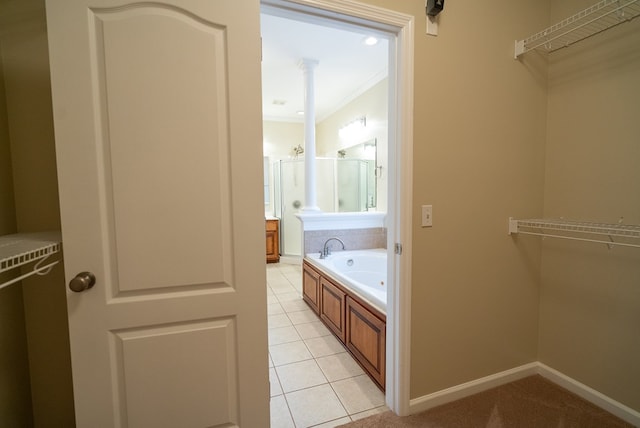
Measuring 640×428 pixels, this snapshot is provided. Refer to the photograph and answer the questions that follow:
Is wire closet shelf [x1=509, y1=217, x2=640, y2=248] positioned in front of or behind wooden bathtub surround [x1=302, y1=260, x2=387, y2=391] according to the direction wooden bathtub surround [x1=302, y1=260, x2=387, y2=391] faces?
behind

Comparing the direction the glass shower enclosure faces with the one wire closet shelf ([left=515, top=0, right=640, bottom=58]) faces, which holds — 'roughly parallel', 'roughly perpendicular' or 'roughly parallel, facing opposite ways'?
roughly perpendicular

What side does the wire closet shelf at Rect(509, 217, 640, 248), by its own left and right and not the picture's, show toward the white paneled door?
front

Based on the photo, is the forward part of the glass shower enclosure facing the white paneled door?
yes

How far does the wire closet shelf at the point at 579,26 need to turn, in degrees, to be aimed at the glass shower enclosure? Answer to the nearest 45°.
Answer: approximately 90° to its right

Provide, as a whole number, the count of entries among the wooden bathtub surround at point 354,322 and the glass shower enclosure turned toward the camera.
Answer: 1

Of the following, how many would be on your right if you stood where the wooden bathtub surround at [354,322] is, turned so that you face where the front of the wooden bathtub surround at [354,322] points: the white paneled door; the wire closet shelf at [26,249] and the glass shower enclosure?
1

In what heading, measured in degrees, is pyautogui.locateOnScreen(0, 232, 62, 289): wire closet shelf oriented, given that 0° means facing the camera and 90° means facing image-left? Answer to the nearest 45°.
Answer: approximately 315°

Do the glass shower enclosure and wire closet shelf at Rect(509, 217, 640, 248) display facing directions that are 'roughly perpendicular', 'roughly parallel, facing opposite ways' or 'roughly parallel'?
roughly perpendicular

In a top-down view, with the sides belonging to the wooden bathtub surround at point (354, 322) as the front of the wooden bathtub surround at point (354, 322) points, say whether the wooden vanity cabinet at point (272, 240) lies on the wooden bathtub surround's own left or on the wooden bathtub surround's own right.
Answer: on the wooden bathtub surround's own right

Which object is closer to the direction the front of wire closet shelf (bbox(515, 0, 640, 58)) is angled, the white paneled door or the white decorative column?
the white paneled door

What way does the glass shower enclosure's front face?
toward the camera

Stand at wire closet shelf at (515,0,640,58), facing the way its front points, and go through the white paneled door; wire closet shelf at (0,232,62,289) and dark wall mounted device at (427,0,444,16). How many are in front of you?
3

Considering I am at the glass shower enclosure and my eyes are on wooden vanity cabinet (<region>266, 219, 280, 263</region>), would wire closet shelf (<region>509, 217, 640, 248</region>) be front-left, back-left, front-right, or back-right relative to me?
back-left

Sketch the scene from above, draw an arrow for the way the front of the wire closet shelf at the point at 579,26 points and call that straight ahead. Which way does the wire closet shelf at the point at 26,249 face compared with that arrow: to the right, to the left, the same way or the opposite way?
the opposite way

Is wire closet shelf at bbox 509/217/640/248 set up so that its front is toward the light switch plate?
yes
